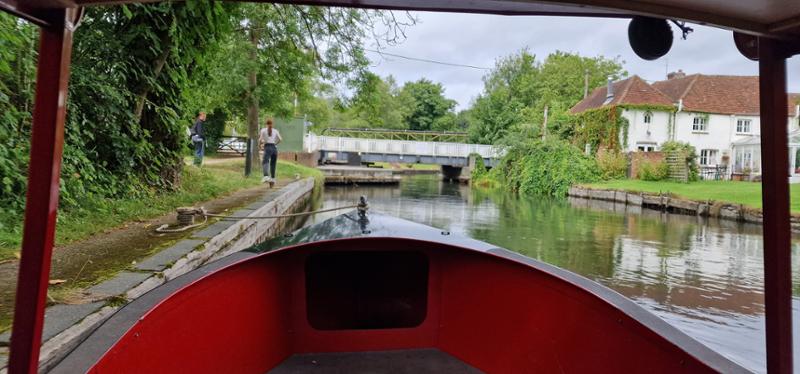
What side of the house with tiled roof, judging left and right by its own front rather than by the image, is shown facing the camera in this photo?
front

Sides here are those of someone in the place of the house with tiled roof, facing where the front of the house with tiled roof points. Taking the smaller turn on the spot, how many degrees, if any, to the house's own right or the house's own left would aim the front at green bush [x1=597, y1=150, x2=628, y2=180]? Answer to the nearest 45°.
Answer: approximately 45° to the house's own right

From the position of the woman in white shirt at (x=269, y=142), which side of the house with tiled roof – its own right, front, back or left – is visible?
front

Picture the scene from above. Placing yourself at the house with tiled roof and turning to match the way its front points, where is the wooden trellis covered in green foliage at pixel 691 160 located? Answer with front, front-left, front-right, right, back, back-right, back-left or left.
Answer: front

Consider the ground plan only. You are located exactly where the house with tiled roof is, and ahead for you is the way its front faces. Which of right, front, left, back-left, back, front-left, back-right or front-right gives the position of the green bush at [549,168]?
front-right

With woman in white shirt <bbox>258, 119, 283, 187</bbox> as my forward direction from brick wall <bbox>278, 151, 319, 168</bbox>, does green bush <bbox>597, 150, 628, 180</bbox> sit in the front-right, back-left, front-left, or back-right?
front-left

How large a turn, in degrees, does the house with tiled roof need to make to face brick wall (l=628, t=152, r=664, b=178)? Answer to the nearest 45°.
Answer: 0° — it already faces it

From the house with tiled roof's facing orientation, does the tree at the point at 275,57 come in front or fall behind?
in front
